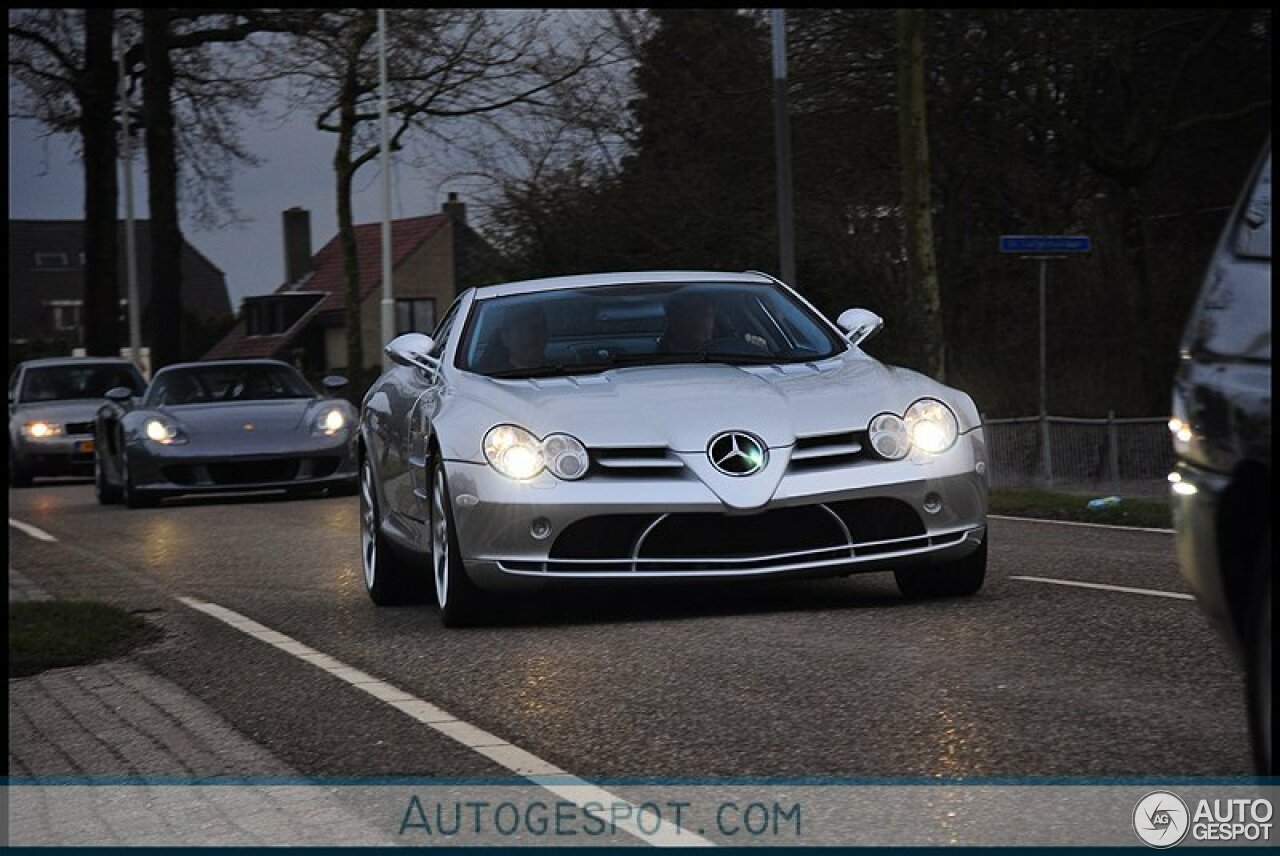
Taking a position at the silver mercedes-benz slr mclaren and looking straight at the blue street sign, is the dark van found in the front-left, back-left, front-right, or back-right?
back-right

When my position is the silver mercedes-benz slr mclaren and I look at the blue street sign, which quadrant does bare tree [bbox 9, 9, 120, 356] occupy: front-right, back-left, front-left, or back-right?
front-left

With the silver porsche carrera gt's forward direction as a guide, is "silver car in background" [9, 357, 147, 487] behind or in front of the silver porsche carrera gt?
behind

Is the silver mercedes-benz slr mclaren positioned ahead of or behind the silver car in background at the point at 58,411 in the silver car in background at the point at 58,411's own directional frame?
ahead

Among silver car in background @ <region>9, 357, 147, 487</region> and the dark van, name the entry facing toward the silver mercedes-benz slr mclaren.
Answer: the silver car in background

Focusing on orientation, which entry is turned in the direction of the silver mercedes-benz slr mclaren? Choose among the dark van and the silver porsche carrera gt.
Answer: the silver porsche carrera gt

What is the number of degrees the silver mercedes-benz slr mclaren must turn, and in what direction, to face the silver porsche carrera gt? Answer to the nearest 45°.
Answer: approximately 180°

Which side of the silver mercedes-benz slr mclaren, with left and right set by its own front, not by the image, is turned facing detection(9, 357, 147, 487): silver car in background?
back

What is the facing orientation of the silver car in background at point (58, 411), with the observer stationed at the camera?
facing the viewer

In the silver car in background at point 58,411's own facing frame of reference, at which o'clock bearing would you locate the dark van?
The dark van is roughly at 12 o'clock from the silver car in background.

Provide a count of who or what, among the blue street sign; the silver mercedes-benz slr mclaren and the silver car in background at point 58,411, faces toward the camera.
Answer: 3

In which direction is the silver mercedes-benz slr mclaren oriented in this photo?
toward the camera

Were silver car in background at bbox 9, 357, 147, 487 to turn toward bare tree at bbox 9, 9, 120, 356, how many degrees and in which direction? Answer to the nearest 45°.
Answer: approximately 180°

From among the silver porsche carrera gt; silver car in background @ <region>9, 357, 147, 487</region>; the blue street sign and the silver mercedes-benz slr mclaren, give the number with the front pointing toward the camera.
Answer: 4

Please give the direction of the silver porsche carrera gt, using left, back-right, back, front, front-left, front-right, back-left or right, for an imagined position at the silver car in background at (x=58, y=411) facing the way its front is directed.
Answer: front

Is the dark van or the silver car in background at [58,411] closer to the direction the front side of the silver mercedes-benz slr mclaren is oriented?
the dark van

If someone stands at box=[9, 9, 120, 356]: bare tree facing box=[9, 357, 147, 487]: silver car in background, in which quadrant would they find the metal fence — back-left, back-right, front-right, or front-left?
front-left

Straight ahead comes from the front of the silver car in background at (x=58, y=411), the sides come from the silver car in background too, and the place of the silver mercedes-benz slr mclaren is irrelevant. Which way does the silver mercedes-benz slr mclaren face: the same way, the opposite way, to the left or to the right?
the same way
